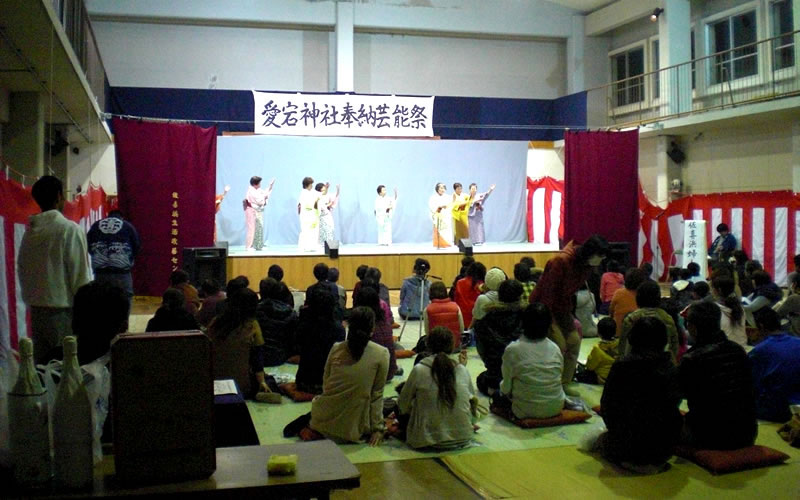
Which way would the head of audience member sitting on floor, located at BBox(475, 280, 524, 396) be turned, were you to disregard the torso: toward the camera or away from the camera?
away from the camera

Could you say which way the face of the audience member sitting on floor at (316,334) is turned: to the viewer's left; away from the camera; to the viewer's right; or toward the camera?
away from the camera

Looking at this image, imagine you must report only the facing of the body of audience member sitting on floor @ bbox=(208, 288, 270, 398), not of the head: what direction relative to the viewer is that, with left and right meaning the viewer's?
facing away from the viewer and to the right of the viewer

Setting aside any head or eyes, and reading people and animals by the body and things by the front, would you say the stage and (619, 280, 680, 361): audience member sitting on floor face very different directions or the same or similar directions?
very different directions

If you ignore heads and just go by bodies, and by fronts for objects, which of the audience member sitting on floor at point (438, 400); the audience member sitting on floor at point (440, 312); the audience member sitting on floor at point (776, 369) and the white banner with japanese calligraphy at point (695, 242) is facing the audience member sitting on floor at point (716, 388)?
the white banner with japanese calligraphy

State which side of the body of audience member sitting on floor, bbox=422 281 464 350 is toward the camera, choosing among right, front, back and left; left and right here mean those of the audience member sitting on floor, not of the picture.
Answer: back

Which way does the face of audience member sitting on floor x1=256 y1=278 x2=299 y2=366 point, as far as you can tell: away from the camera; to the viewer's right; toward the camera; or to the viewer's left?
away from the camera

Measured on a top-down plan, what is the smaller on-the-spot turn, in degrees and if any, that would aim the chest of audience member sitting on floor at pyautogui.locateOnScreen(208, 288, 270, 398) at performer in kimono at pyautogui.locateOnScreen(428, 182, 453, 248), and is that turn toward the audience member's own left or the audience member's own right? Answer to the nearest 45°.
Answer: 0° — they already face them

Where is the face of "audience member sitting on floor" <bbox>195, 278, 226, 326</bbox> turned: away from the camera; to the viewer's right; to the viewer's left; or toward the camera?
away from the camera

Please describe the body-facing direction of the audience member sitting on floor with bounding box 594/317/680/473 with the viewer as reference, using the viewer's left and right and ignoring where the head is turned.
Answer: facing away from the viewer
